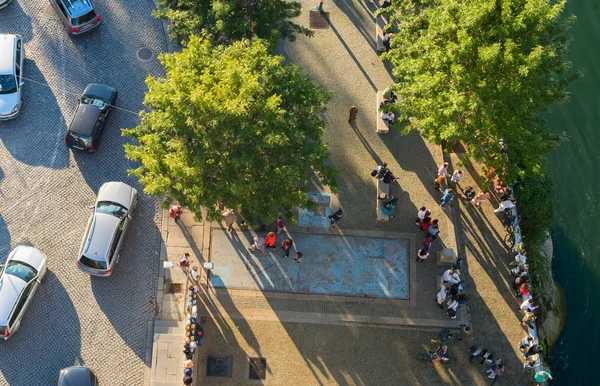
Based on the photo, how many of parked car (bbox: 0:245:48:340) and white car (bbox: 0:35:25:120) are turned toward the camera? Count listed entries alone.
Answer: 1

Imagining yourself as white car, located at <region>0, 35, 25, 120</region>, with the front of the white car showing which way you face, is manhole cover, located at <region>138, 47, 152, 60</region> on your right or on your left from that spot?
on your left

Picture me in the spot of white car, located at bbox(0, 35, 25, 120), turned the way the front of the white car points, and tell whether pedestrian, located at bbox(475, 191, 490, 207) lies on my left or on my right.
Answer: on my left

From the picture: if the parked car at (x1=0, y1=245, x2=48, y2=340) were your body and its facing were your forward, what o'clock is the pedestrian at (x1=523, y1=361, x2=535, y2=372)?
The pedestrian is roughly at 3 o'clock from the parked car.

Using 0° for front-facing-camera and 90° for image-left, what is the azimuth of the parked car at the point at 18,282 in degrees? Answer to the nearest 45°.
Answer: approximately 225°

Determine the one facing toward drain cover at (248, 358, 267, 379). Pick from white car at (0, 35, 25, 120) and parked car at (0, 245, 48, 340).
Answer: the white car

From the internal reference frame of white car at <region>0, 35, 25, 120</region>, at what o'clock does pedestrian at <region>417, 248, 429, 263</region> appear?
The pedestrian is roughly at 11 o'clock from the white car.

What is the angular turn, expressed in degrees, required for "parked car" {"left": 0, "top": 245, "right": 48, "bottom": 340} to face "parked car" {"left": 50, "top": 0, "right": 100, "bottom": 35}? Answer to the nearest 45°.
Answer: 0° — it already faces it

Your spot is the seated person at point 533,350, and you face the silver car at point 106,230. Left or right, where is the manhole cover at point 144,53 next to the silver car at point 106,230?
right

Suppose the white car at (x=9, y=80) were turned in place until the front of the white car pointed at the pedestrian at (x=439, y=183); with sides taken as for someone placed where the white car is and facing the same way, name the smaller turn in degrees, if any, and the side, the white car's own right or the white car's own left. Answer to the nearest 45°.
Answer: approximately 45° to the white car's own left

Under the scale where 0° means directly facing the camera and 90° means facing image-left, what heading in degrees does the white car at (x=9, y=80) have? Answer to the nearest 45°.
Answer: approximately 0°
